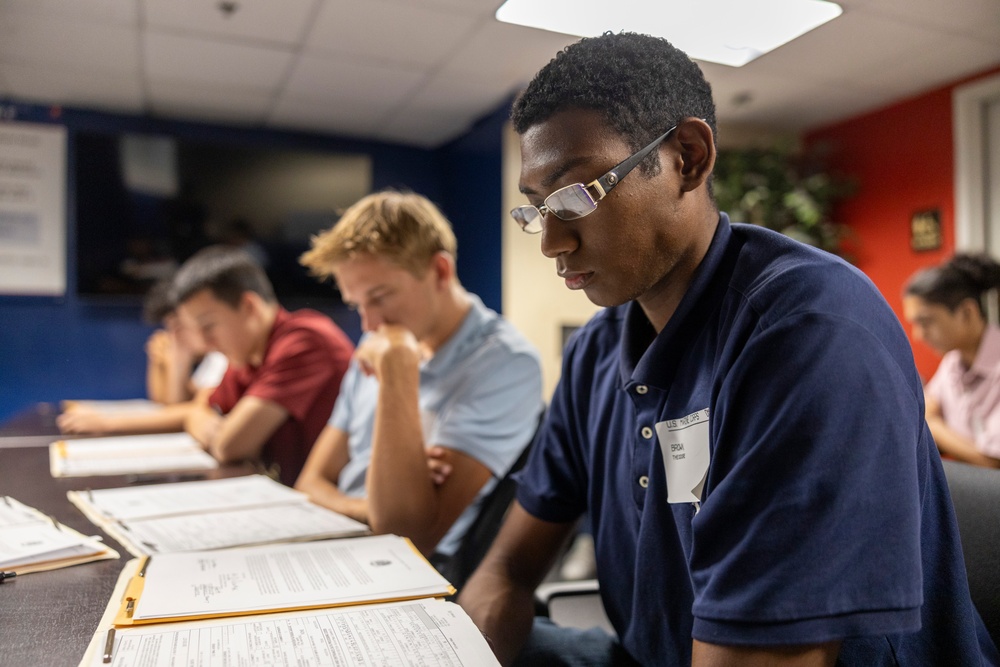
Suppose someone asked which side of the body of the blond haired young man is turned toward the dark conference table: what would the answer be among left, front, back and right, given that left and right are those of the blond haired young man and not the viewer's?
front

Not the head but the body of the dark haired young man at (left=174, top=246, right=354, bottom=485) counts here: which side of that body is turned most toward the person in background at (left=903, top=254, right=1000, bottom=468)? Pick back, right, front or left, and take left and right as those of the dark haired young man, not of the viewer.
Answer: back

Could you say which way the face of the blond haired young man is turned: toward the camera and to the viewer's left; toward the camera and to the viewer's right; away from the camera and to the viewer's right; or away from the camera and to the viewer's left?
toward the camera and to the viewer's left

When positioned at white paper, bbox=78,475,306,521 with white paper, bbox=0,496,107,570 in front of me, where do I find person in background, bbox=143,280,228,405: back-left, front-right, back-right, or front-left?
back-right

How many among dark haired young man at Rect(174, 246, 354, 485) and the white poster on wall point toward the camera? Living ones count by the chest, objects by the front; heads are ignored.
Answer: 1

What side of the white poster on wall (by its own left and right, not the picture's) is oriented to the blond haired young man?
front

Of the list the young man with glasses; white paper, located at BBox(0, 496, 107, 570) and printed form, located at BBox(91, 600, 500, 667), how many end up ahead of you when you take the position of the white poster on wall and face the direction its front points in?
3

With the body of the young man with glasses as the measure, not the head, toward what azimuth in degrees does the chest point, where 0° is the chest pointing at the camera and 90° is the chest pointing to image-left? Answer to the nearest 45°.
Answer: approximately 45°

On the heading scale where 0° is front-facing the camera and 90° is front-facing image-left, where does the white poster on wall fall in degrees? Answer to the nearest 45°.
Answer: approximately 0°

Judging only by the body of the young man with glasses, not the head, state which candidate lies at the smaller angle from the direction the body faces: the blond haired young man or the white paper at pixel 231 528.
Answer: the white paper

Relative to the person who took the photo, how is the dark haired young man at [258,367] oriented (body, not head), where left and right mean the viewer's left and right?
facing to the left of the viewer

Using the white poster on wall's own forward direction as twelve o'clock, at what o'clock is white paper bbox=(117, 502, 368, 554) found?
The white paper is roughly at 12 o'clock from the white poster on wall.

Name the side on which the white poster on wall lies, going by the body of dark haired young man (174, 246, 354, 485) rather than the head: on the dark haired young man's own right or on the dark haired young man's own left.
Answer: on the dark haired young man's own right
